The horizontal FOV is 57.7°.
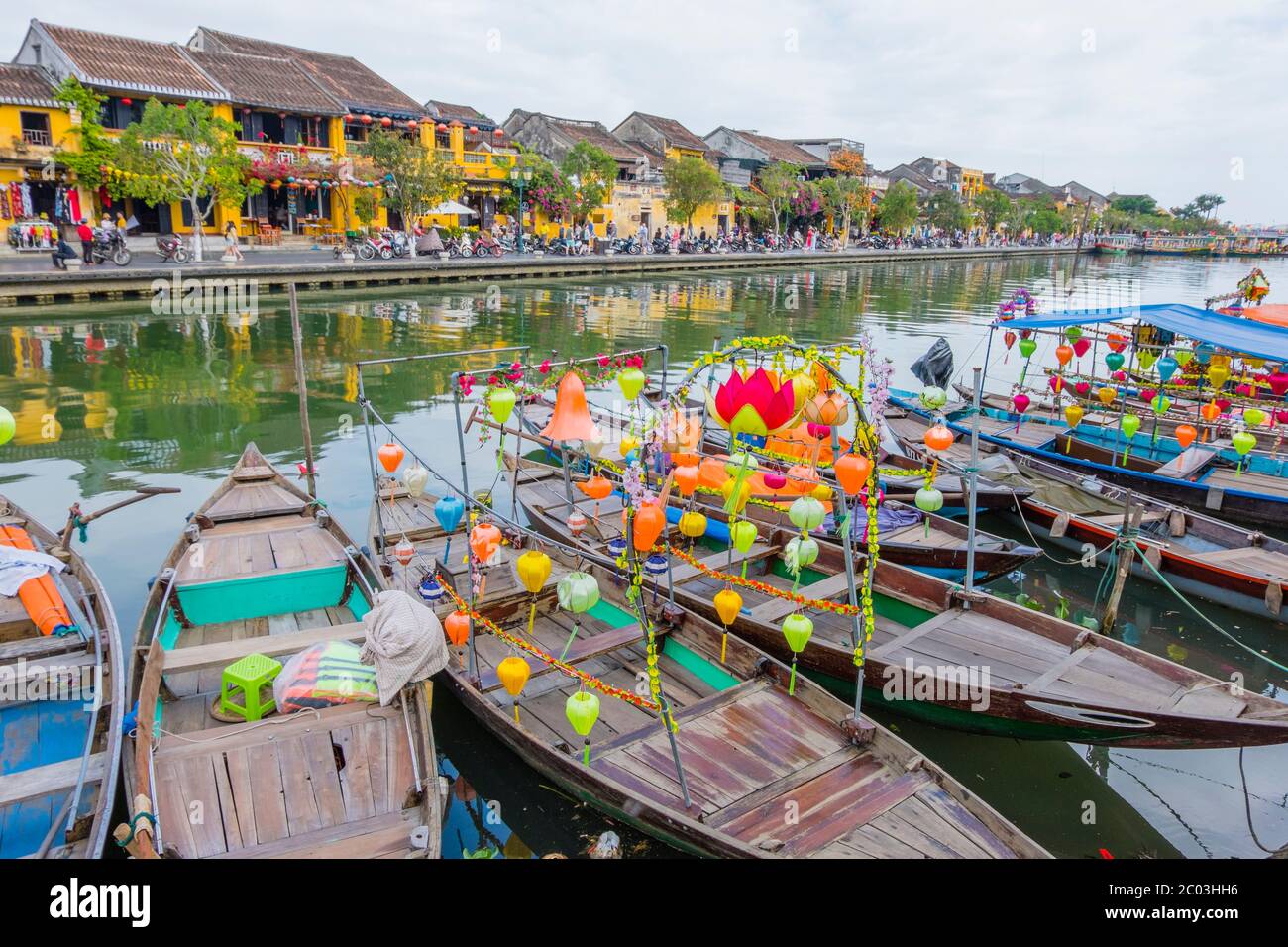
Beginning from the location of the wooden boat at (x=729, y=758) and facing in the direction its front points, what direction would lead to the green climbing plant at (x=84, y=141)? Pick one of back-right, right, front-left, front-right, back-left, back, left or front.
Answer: back

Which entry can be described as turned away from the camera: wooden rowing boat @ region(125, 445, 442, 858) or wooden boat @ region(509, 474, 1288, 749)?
the wooden rowing boat

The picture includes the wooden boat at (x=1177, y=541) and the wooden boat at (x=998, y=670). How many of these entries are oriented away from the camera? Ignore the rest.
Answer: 0

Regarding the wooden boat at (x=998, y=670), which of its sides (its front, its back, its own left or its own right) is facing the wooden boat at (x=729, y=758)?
right

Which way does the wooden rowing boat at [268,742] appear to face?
away from the camera

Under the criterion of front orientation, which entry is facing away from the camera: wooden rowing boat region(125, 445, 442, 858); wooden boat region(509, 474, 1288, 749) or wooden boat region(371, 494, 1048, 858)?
the wooden rowing boat

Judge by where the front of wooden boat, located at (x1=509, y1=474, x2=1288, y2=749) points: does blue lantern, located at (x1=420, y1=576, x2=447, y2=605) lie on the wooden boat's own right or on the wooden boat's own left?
on the wooden boat's own right
